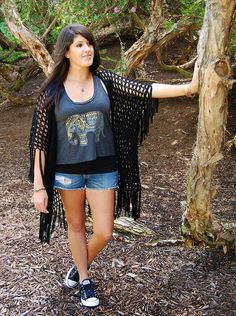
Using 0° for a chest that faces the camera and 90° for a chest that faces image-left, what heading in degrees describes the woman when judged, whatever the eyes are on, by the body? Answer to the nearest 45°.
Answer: approximately 0°

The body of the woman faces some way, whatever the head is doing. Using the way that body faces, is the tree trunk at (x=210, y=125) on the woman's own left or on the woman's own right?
on the woman's own left

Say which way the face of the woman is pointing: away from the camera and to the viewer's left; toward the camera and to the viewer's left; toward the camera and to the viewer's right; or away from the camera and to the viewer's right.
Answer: toward the camera and to the viewer's right
